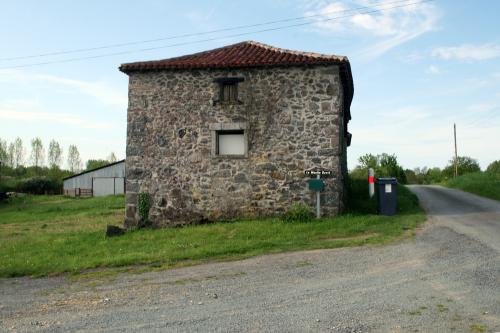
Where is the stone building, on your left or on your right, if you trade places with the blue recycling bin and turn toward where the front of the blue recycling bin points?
on your right

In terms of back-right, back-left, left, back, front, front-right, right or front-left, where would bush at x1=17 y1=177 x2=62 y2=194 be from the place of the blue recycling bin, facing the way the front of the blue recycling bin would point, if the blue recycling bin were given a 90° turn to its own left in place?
back-left

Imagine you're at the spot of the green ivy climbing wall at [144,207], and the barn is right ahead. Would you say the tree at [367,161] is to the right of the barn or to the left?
right

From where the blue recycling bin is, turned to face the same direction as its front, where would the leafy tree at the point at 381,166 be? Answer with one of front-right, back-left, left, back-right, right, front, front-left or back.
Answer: back

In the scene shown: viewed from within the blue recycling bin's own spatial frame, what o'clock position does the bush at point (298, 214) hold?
The bush is roughly at 2 o'clock from the blue recycling bin.

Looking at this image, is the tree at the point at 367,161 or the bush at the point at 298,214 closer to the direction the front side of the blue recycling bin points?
the bush

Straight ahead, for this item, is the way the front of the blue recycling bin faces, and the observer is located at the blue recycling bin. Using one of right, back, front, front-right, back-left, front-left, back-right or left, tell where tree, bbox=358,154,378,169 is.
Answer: back

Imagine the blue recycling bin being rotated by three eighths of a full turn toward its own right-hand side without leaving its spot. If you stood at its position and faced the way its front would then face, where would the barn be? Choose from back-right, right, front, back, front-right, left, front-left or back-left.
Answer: front

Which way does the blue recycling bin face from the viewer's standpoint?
toward the camera

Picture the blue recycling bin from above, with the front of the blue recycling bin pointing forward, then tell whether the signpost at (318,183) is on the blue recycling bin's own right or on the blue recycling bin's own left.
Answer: on the blue recycling bin's own right

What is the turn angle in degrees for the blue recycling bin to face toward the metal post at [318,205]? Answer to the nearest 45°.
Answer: approximately 45° to its right

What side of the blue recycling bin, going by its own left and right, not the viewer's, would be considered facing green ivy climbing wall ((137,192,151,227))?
right
